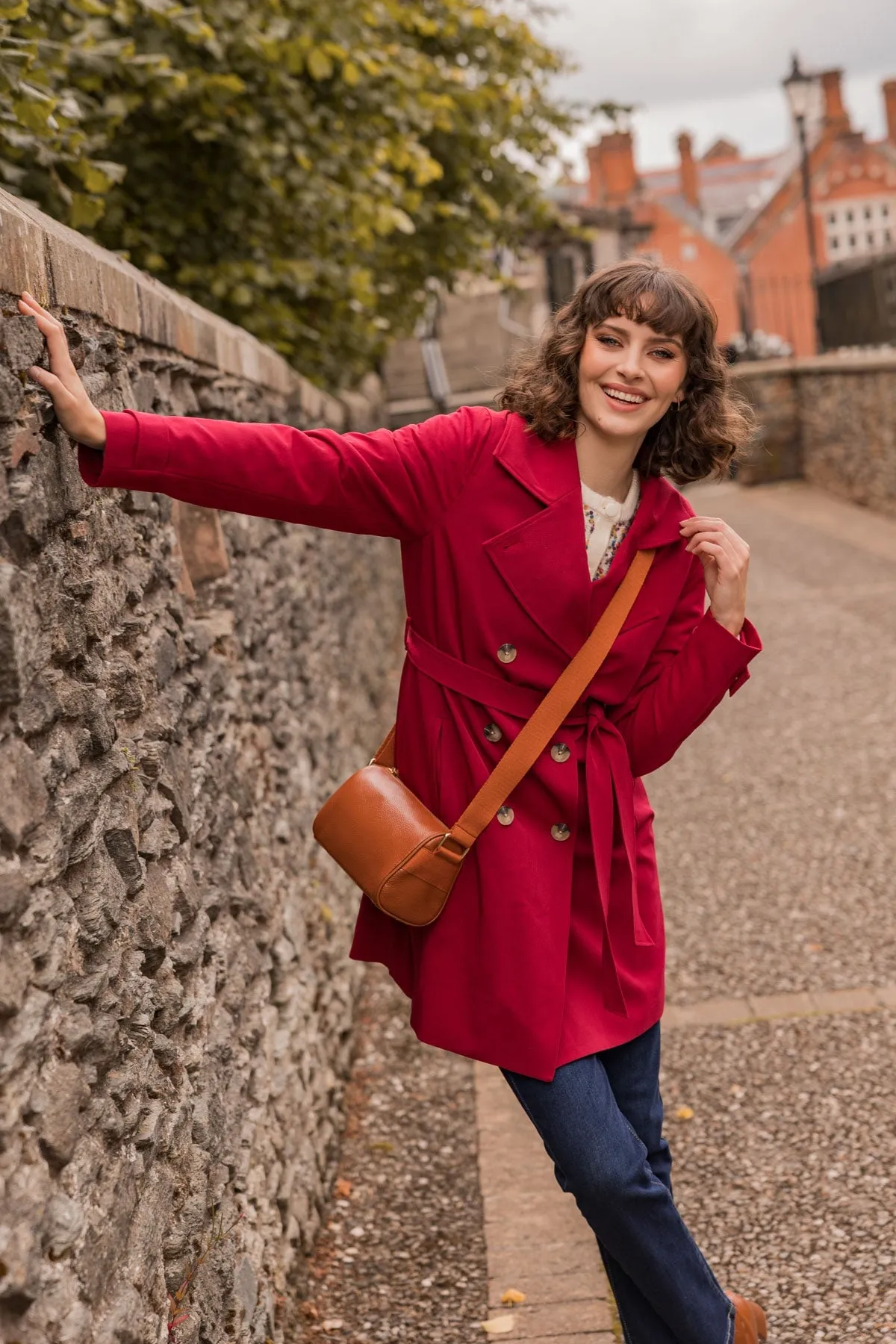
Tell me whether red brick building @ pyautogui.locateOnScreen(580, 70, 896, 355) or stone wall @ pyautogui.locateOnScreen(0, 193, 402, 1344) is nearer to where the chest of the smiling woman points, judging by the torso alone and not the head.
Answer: the stone wall

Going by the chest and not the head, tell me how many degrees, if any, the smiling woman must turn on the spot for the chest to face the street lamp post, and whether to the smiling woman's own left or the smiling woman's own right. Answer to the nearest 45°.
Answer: approximately 180°

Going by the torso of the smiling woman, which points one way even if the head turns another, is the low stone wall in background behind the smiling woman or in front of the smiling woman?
behind

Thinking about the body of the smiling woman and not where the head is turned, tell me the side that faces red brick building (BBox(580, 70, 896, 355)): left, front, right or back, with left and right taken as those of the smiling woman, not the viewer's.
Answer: back

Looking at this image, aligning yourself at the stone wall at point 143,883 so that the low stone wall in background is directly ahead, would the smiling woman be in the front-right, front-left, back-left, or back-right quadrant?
front-right

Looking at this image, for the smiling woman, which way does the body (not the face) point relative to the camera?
toward the camera
